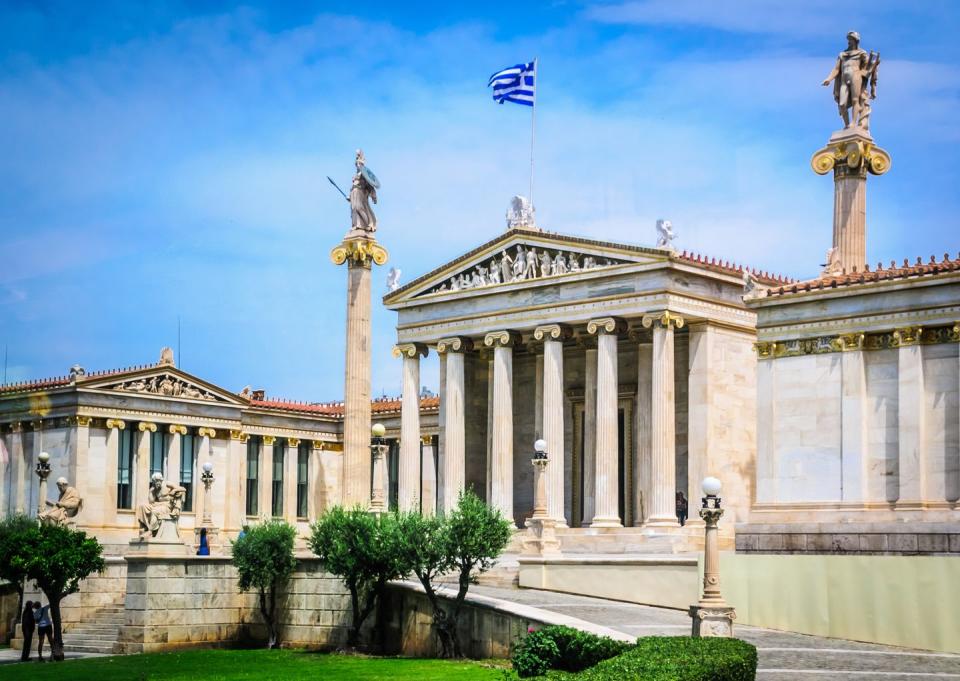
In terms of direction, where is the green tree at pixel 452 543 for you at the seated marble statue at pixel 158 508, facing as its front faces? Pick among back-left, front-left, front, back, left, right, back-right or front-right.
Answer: left

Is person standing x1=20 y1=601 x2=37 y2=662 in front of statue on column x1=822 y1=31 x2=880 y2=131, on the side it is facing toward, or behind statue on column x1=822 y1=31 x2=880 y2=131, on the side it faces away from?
in front

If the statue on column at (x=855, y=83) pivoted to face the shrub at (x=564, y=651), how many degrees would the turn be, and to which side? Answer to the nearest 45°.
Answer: approximately 45° to its left

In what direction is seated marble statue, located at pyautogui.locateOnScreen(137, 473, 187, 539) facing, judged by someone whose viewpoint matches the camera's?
facing the viewer and to the left of the viewer

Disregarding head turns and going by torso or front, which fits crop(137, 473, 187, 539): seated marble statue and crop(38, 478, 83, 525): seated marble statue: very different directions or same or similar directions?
same or similar directions

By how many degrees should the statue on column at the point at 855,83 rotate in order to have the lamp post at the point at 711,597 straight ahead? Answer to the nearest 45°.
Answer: approximately 45° to its left

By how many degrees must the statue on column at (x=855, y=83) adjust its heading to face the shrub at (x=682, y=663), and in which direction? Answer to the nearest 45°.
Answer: approximately 45° to its left

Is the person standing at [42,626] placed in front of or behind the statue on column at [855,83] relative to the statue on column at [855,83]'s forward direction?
in front

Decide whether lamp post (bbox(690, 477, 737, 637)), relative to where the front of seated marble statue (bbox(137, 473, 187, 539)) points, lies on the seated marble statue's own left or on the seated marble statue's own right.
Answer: on the seated marble statue's own left
